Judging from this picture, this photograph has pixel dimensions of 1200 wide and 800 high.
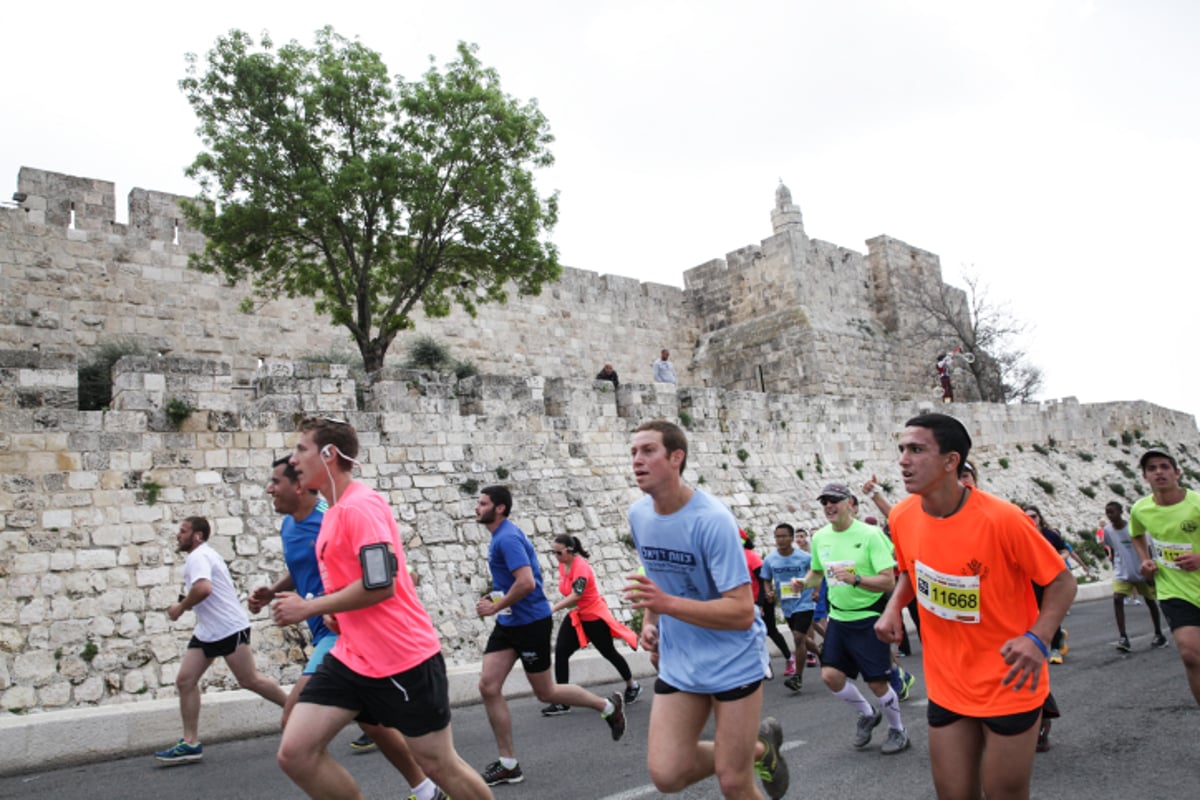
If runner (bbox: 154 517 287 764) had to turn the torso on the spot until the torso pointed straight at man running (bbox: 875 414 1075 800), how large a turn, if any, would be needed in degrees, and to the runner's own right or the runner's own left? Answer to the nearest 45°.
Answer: approximately 135° to the runner's own left

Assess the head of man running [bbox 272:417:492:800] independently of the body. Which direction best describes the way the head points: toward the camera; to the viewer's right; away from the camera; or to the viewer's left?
to the viewer's left

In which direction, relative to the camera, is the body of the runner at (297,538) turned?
to the viewer's left

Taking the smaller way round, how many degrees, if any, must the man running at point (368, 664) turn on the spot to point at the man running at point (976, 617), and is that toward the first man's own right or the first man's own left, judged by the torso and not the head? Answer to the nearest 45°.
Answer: approximately 135° to the first man's own left

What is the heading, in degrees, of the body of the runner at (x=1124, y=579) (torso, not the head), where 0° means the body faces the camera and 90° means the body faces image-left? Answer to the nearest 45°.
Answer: approximately 45°

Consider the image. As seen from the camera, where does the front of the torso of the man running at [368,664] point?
to the viewer's left

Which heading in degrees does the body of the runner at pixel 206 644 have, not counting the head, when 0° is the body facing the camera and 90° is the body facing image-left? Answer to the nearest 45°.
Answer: approximately 90°

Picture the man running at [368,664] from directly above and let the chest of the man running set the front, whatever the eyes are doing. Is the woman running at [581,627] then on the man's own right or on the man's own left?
on the man's own right

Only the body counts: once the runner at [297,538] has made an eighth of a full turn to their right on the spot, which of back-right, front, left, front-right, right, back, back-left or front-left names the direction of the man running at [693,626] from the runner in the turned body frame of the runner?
back

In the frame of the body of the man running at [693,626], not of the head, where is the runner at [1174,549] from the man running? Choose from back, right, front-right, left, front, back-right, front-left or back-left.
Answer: back

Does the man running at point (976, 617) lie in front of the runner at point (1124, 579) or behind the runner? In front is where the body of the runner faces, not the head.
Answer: in front

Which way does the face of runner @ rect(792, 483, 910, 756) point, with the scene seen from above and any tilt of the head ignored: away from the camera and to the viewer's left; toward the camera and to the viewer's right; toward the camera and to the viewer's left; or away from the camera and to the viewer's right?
toward the camera and to the viewer's left

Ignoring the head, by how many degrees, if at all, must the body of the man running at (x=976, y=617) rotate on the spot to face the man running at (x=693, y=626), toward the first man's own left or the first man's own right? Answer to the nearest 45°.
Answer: approximately 45° to the first man's own right

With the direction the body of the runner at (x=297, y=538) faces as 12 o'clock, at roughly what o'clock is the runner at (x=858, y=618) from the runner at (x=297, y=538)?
the runner at (x=858, y=618) is roughly at 6 o'clock from the runner at (x=297, y=538).

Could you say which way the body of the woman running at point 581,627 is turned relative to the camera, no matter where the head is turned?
to the viewer's left

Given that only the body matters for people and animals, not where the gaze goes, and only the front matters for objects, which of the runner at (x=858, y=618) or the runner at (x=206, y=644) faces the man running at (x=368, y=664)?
the runner at (x=858, y=618)

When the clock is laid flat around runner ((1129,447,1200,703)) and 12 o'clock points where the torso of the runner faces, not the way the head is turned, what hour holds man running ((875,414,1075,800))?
The man running is roughly at 11 o'clock from the runner.

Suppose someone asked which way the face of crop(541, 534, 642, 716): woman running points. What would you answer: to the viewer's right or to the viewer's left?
to the viewer's left
